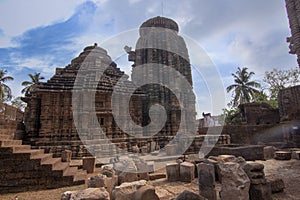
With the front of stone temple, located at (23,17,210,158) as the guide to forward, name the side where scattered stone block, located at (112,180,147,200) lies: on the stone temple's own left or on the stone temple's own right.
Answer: on the stone temple's own left

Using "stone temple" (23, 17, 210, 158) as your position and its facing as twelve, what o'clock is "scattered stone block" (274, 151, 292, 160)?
The scattered stone block is roughly at 7 o'clock from the stone temple.

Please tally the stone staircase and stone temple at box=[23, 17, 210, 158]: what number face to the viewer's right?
1

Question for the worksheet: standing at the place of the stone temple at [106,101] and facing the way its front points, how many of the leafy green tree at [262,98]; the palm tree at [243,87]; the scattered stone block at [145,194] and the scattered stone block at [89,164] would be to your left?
2

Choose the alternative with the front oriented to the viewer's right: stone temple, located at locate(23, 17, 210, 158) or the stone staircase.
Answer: the stone staircase

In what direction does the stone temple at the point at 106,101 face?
to the viewer's left

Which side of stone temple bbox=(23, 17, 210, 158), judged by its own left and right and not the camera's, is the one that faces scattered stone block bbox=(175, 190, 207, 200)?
left

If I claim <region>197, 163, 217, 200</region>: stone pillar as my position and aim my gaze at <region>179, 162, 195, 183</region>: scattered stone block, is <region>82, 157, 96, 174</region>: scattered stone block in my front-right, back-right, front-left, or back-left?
front-left

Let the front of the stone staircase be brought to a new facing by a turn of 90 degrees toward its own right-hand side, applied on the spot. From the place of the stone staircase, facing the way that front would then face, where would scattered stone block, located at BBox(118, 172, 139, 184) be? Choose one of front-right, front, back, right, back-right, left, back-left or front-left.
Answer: front-left
